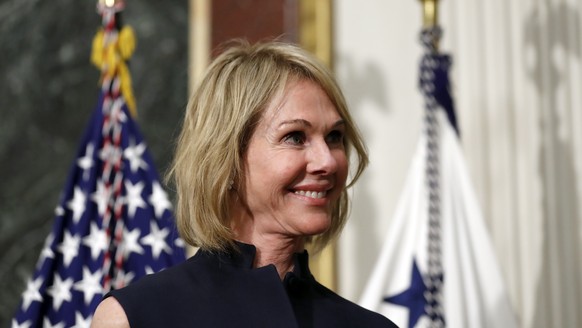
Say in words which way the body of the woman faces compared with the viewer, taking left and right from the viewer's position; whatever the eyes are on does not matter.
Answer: facing the viewer and to the right of the viewer

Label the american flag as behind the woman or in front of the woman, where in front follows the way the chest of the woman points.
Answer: behind

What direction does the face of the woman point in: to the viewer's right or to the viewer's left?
to the viewer's right

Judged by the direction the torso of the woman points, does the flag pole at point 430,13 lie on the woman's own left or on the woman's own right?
on the woman's own left
